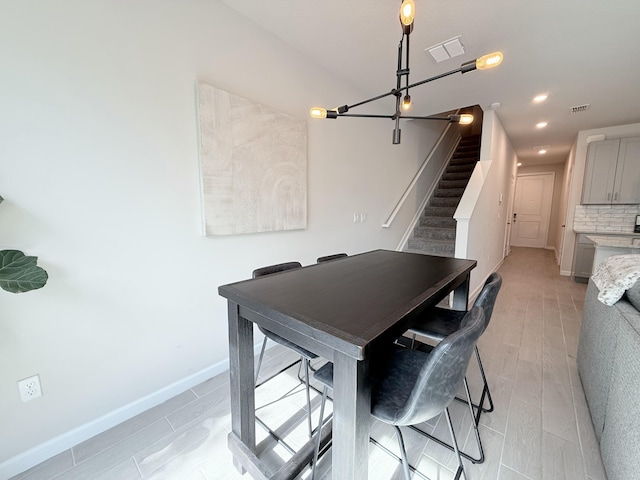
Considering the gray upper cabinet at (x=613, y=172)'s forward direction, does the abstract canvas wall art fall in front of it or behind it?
in front

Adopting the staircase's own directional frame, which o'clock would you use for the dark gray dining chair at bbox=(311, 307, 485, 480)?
The dark gray dining chair is roughly at 12 o'clock from the staircase.

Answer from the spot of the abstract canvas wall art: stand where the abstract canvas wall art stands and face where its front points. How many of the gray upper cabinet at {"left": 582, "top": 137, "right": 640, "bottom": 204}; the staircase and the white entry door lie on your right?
0

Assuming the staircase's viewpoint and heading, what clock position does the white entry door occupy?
The white entry door is roughly at 7 o'clock from the staircase.

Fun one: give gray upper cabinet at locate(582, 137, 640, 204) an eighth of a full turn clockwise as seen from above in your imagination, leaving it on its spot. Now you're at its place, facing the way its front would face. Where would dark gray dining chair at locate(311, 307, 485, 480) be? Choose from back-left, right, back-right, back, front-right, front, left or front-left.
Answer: front-left

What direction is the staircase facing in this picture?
toward the camera

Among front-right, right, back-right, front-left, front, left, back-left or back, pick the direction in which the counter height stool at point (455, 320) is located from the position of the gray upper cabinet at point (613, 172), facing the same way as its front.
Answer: front

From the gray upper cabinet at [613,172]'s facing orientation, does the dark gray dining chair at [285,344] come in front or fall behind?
in front

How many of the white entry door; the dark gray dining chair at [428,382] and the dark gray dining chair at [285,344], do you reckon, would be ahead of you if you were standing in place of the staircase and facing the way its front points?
2

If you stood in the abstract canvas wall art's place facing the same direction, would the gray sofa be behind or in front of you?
in front

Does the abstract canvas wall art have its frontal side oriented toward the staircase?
no

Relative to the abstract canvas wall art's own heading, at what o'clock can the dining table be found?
The dining table is roughly at 1 o'clock from the abstract canvas wall art.

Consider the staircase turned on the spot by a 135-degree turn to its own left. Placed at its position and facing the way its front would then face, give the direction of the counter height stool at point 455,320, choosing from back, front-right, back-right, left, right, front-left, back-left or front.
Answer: back-right
